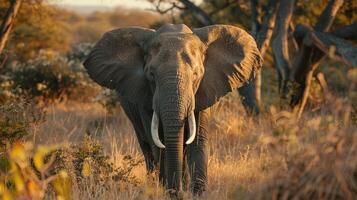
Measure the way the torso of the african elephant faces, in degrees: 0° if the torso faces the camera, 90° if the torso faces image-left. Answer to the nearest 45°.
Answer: approximately 0°

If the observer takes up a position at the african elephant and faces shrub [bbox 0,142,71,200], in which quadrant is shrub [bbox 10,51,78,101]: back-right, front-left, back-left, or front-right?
back-right

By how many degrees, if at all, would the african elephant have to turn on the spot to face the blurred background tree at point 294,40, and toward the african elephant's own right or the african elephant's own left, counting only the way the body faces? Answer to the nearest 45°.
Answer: approximately 135° to the african elephant's own left

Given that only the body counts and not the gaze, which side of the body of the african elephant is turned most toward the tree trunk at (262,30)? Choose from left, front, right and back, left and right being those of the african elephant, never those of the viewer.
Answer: back
